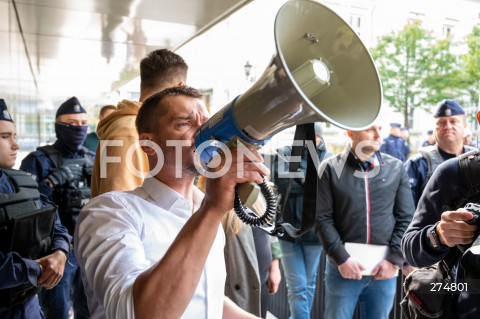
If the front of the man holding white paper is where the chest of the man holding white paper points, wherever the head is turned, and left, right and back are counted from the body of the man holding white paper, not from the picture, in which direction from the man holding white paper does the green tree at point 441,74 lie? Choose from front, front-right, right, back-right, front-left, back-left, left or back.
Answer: back

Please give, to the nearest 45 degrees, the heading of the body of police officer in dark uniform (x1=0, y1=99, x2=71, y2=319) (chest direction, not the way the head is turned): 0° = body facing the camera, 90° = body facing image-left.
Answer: approximately 315°

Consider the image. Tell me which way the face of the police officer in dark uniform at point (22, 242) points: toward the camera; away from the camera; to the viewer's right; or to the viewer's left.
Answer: to the viewer's right

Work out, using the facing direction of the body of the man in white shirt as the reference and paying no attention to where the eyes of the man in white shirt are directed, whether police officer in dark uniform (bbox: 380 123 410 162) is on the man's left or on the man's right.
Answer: on the man's left

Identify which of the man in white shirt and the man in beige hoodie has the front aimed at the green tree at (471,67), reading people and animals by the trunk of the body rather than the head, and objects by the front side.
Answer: the man in beige hoodie

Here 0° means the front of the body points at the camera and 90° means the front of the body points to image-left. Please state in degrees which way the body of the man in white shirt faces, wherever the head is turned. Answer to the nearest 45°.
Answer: approximately 315°

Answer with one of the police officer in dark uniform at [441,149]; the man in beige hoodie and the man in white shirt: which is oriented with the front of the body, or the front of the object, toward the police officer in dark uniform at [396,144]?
the man in beige hoodie

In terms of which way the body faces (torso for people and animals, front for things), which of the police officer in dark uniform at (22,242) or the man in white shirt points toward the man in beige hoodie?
the police officer in dark uniform

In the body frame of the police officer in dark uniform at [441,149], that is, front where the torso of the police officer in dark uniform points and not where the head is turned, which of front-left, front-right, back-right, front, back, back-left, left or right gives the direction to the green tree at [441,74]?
back

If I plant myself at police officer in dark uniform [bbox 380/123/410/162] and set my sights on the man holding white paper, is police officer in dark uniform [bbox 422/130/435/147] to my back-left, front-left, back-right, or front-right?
back-left

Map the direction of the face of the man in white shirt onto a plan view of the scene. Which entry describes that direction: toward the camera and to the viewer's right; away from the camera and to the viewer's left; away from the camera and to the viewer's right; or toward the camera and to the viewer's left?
toward the camera and to the viewer's right
